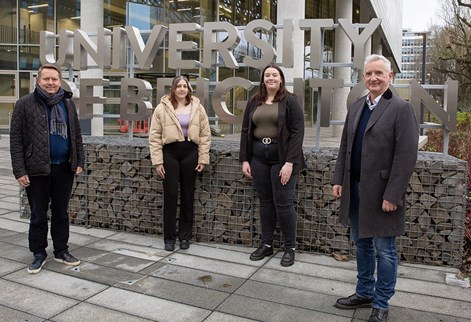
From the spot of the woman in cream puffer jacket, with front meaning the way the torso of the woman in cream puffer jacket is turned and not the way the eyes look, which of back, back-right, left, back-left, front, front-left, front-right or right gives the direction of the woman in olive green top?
front-left

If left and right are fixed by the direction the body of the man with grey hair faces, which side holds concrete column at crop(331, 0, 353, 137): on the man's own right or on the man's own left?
on the man's own right

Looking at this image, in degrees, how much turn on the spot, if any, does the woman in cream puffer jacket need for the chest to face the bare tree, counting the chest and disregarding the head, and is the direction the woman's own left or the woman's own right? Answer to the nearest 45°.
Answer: approximately 135° to the woman's own left

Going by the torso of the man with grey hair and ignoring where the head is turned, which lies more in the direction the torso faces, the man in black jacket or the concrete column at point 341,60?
the man in black jacket

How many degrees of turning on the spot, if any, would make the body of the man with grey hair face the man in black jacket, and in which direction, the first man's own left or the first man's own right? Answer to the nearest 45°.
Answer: approximately 45° to the first man's own right

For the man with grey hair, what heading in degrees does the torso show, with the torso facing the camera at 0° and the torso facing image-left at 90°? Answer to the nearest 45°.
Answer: approximately 45°

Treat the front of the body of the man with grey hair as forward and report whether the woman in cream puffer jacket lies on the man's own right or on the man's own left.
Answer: on the man's own right
